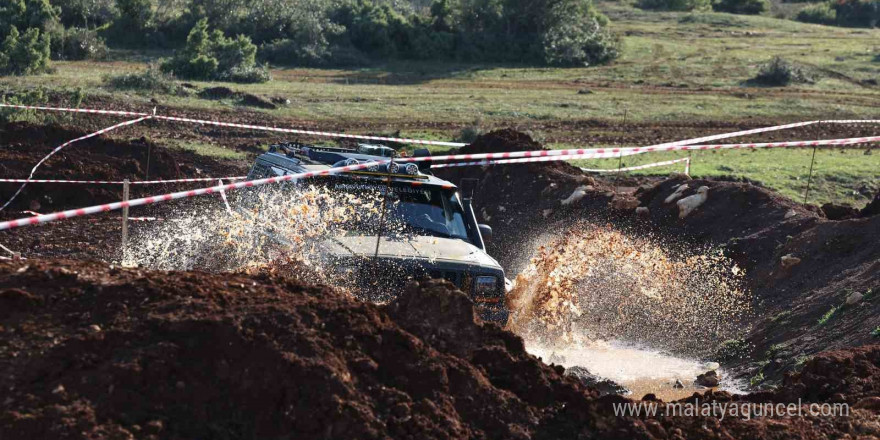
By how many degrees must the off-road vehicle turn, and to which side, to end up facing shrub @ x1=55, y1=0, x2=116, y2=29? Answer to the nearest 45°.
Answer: approximately 135° to its left

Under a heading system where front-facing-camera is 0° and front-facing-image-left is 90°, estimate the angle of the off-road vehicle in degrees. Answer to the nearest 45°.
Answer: approximately 315°

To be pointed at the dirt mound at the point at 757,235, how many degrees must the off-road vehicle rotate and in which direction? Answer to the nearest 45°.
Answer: approximately 90° to its left

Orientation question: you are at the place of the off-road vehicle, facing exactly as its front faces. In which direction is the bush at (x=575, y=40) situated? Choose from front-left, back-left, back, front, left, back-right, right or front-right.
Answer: back-left

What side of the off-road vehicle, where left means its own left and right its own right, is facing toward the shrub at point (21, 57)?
back

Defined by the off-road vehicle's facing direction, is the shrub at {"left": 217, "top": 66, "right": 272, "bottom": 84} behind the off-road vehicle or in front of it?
behind

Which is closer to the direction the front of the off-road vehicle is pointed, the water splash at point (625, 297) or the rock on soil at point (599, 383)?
the rock on soil

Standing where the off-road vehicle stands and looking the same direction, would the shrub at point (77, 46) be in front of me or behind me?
behind

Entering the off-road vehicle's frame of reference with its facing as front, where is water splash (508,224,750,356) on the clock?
The water splash is roughly at 11 o'clock from the off-road vehicle.

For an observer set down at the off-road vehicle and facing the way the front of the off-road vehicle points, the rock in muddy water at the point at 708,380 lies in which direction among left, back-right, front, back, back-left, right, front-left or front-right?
front-left

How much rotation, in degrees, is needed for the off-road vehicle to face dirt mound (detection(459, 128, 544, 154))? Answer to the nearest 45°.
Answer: approximately 135° to its left
